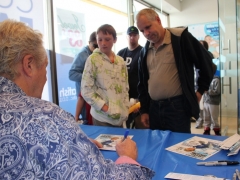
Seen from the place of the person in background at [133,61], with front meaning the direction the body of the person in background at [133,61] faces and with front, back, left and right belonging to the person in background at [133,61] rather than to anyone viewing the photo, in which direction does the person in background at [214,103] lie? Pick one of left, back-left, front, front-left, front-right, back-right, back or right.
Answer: back-left

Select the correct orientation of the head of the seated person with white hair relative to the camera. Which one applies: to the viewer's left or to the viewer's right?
to the viewer's right

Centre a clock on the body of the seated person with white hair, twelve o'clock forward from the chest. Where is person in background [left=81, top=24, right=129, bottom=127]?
The person in background is roughly at 11 o'clock from the seated person with white hair.

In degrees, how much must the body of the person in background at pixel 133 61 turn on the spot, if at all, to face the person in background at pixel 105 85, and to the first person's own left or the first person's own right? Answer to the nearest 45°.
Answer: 0° — they already face them

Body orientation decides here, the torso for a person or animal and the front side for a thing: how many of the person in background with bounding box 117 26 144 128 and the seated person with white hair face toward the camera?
1

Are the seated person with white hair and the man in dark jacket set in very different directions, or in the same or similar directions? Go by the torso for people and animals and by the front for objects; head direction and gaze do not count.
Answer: very different directions

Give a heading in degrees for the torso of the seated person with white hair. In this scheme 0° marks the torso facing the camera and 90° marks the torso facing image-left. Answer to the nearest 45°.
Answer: approximately 225°

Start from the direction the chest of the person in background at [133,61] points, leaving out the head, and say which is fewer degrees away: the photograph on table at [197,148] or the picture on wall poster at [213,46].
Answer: the photograph on table

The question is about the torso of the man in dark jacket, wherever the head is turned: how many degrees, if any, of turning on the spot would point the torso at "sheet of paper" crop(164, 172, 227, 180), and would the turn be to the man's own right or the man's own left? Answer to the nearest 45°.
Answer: approximately 45° to the man's own left
